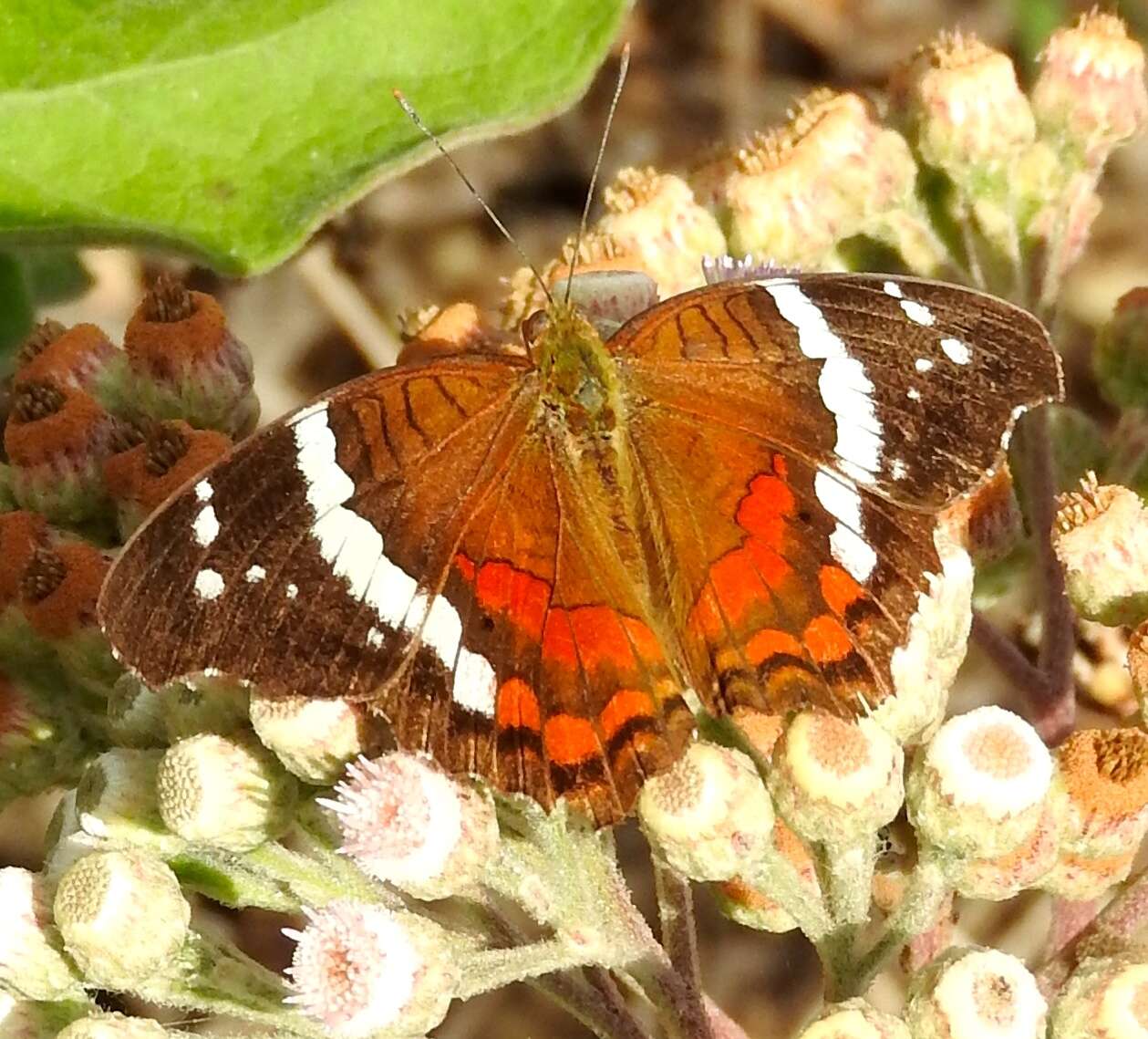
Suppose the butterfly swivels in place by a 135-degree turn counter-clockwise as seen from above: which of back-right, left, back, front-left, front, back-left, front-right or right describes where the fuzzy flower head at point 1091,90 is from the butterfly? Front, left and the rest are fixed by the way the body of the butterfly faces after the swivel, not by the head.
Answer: back

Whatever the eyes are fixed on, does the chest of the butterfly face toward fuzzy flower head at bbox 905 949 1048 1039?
no

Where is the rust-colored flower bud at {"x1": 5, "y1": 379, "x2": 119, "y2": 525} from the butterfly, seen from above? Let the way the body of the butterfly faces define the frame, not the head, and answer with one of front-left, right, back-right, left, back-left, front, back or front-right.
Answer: front-left

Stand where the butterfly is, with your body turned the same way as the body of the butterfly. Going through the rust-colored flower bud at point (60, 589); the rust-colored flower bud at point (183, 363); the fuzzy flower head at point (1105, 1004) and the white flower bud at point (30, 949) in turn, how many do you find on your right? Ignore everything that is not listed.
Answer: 1

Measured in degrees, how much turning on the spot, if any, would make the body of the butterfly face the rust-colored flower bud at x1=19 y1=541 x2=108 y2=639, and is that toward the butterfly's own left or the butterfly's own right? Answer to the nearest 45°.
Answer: approximately 45° to the butterfly's own left

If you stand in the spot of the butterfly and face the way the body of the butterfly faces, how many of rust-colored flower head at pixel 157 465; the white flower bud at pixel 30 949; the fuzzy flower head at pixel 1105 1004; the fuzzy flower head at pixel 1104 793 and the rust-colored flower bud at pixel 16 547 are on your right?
2

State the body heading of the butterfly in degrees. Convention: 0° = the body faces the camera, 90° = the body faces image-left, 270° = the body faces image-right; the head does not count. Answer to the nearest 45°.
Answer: approximately 180°

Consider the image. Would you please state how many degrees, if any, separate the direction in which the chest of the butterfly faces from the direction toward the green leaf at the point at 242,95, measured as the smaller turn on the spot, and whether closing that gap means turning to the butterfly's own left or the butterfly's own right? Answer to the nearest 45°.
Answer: approximately 45° to the butterfly's own left

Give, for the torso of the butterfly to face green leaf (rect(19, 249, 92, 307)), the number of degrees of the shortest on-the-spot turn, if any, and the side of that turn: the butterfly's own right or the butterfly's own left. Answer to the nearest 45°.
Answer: approximately 45° to the butterfly's own left

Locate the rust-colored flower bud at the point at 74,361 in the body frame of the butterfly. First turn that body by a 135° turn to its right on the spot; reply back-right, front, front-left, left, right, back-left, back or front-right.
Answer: back

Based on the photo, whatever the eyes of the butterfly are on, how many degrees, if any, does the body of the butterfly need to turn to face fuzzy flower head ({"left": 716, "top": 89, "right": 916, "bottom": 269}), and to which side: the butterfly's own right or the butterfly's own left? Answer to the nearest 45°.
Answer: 0° — it already faces it

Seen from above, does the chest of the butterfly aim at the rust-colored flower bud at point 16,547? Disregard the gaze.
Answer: no

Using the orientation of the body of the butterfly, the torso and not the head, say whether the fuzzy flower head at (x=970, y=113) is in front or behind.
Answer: in front

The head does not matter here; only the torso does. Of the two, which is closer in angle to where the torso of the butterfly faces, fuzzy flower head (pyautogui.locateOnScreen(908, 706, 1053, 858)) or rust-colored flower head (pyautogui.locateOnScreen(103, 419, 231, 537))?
the rust-colored flower head
